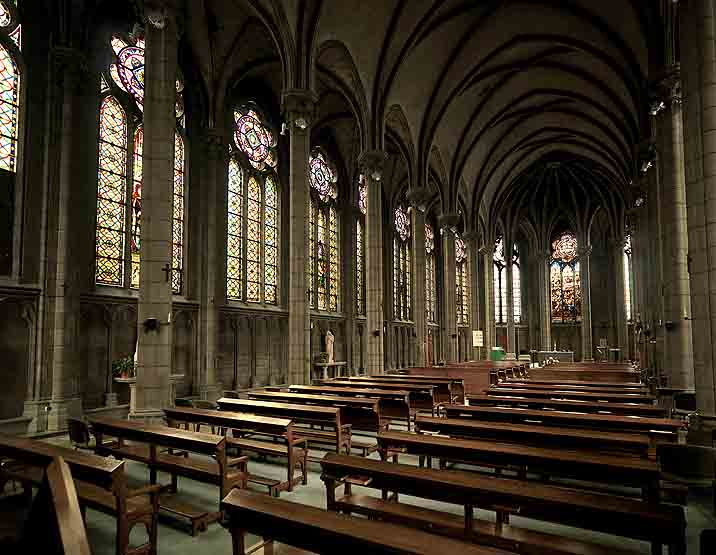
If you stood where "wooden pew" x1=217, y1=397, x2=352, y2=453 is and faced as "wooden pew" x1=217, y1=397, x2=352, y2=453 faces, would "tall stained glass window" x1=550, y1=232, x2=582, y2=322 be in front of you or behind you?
in front

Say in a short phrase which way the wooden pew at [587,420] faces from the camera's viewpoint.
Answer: facing away from the viewer

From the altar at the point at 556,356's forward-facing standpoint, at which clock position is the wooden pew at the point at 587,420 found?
The wooden pew is roughly at 12 o'clock from the altar.

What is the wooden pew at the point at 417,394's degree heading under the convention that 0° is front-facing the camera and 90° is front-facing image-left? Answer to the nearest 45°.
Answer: approximately 225°

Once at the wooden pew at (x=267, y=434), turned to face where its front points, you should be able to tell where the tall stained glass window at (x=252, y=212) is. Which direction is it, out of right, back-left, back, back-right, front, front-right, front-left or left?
front-left

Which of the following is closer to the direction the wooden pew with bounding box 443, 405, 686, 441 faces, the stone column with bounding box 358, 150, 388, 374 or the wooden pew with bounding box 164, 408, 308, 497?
the stone column

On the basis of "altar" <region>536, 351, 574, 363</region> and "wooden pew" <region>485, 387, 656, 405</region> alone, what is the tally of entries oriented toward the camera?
1

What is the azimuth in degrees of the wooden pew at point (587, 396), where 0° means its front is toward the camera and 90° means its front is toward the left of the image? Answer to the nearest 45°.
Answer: approximately 180°

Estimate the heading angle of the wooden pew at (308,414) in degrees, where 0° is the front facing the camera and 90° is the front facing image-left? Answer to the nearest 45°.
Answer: approximately 225°

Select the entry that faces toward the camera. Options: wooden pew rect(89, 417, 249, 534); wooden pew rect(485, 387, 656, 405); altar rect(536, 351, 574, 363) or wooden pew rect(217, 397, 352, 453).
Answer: the altar

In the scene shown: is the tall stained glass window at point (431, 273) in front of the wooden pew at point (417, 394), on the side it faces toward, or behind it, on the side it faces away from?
in front

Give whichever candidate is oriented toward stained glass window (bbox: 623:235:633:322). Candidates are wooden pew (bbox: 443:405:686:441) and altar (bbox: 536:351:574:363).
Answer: the wooden pew

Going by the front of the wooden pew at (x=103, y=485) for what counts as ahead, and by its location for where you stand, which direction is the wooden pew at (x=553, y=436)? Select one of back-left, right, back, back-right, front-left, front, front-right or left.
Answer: front-right

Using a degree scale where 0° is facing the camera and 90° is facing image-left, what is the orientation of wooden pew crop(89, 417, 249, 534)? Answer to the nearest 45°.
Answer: approximately 225°
